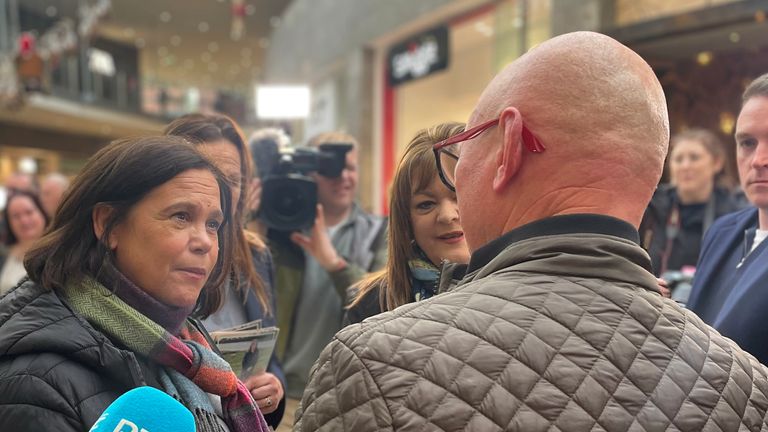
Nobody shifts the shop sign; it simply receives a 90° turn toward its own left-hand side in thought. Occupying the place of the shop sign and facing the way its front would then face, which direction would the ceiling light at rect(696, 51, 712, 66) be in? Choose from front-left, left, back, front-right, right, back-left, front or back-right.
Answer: front

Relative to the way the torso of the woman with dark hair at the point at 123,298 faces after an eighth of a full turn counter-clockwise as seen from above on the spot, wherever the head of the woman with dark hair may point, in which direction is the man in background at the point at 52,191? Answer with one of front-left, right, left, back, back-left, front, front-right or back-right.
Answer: left

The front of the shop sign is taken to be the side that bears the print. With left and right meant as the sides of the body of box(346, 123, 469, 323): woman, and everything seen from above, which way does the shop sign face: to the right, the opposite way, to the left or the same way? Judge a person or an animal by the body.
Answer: to the right

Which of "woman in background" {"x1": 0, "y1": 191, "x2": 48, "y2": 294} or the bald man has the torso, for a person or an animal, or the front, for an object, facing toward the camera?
the woman in background

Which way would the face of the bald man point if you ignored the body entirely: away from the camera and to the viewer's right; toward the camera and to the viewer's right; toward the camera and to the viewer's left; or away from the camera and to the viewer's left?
away from the camera and to the viewer's left

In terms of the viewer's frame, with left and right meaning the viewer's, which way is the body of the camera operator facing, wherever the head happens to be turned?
facing the viewer and to the left of the viewer

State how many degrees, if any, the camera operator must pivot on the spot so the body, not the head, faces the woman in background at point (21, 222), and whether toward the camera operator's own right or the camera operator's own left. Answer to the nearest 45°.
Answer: approximately 90° to the camera operator's own right

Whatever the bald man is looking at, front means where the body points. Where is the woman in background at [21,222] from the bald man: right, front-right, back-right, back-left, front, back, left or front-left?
front

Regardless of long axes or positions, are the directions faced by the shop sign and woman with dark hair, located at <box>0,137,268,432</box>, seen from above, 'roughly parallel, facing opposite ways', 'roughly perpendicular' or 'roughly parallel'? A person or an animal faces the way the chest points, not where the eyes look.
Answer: roughly perpendicular

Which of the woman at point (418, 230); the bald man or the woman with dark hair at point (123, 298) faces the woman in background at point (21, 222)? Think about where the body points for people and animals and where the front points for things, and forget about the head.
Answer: the bald man

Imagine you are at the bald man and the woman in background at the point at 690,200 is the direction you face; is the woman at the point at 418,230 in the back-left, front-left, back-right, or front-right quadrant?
front-left

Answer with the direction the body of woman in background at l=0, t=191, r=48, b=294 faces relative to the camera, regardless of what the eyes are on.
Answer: toward the camera

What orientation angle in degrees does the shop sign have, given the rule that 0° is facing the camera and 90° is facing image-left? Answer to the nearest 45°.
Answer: approximately 45°

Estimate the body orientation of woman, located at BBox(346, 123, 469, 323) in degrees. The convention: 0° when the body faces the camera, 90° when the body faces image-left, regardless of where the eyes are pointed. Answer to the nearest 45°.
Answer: approximately 315°
